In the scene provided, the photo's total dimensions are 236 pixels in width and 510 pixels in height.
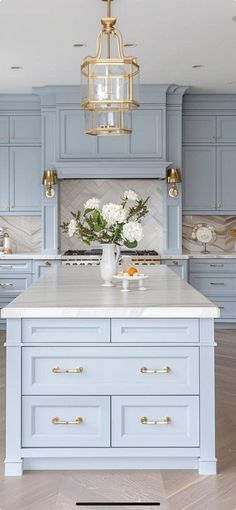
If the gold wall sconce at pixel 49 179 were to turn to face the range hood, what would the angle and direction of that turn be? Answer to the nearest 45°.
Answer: approximately 90° to its left

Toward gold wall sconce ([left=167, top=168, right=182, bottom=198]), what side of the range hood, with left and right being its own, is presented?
left

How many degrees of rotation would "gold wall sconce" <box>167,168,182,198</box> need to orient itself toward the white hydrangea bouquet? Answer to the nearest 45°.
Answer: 0° — it already faces it

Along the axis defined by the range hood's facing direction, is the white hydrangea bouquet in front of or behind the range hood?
in front

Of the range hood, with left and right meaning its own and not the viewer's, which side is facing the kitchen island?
front

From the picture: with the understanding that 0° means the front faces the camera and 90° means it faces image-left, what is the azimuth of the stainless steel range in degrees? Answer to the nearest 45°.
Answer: approximately 0°

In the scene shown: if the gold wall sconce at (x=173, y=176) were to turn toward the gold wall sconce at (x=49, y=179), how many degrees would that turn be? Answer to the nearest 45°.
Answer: approximately 90° to its right

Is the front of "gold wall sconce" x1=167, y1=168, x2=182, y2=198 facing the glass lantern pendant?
yes
